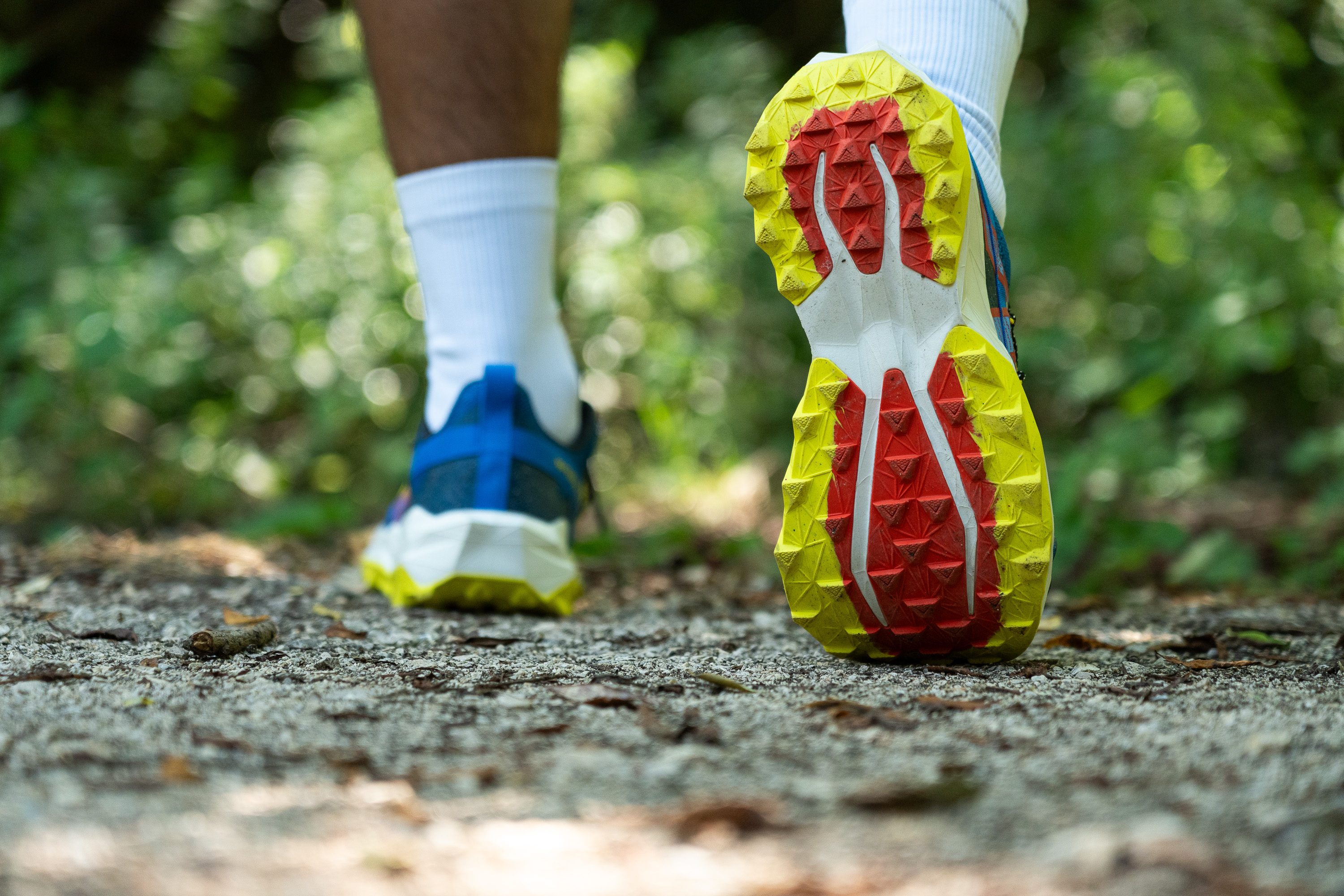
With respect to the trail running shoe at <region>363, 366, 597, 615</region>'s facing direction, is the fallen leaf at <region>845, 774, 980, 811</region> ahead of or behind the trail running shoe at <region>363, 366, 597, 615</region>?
behind

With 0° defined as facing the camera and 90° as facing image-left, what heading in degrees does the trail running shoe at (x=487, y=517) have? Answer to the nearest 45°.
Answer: approximately 180°

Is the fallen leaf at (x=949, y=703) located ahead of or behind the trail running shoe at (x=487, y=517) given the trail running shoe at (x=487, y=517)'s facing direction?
behind

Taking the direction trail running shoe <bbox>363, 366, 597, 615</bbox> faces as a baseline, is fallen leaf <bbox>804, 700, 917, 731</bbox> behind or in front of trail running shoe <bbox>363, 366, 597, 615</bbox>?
behind

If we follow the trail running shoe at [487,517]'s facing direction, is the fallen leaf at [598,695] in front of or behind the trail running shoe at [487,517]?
behind
